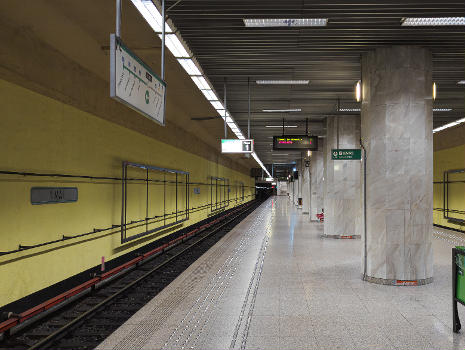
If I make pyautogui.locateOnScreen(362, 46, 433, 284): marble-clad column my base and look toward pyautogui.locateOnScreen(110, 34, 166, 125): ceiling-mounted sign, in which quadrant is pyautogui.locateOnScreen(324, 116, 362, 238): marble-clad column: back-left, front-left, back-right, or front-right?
back-right

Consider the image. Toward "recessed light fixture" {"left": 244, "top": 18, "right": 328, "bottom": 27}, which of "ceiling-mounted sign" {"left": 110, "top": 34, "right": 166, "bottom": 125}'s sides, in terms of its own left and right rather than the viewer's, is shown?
left

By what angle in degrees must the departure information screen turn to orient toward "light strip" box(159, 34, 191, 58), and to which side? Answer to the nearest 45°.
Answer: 0° — it already faces it

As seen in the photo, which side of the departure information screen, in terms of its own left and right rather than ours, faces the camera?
front

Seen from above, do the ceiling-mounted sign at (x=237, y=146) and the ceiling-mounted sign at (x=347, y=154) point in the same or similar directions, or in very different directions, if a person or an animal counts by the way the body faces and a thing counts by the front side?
same or similar directions

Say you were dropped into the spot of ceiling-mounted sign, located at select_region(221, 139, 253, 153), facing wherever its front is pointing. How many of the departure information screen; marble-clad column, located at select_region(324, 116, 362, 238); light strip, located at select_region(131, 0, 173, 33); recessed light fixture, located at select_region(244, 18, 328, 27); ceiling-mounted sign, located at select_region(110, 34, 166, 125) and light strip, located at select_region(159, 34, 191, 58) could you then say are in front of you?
4

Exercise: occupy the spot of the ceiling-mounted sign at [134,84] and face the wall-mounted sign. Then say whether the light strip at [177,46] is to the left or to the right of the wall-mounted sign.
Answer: right

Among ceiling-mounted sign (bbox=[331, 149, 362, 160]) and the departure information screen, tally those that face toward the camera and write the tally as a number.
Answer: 2

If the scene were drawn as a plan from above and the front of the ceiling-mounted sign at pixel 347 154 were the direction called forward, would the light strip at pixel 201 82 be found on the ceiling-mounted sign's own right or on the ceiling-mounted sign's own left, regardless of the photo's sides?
on the ceiling-mounted sign's own right

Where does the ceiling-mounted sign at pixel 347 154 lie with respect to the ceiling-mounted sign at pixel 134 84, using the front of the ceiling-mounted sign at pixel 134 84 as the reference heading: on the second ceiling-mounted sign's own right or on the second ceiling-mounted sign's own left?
on the second ceiling-mounted sign's own left

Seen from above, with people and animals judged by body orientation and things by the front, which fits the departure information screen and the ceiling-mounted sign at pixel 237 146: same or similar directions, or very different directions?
same or similar directions

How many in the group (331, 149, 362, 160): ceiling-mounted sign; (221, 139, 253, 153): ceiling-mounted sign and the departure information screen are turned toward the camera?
3

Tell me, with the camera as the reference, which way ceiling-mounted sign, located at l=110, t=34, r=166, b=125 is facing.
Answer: facing the viewer and to the right of the viewer

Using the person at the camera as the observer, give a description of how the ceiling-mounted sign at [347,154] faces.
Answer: facing the viewer

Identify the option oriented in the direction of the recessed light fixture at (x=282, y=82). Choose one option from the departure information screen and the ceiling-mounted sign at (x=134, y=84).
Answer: the departure information screen

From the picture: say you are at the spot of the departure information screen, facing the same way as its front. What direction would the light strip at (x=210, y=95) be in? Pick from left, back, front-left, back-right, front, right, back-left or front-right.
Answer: front-right
